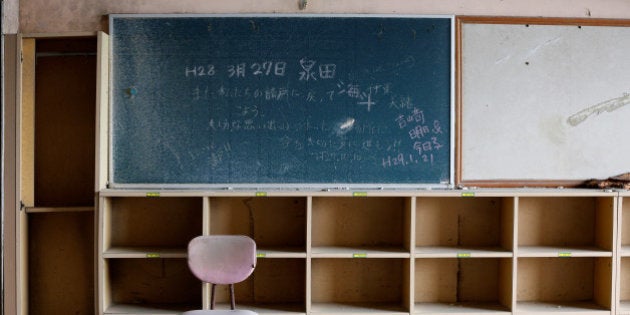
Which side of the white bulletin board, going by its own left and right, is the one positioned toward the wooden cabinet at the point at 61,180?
right

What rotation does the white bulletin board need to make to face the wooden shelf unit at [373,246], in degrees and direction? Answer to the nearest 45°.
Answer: approximately 90° to its right

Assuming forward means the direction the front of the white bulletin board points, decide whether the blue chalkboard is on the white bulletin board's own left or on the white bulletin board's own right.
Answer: on the white bulletin board's own right

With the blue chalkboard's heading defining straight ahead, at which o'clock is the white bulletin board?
The white bulletin board is roughly at 9 o'clock from the blue chalkboard.

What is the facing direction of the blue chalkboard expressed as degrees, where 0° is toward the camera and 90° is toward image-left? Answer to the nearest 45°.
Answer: approximately 0°
